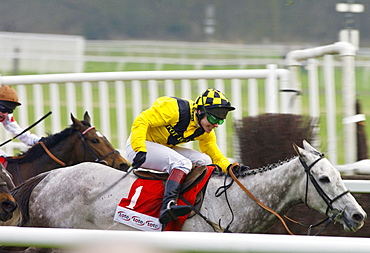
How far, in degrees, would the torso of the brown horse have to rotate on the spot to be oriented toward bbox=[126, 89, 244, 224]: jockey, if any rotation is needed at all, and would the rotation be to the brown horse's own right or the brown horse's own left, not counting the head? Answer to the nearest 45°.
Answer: approximately 45° to the brown horse's own right

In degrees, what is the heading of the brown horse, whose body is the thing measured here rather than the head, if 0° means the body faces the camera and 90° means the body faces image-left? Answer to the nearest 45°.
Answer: approximately 270°

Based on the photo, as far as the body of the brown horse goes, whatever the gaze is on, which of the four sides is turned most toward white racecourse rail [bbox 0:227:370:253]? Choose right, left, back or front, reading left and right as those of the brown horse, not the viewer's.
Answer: right
